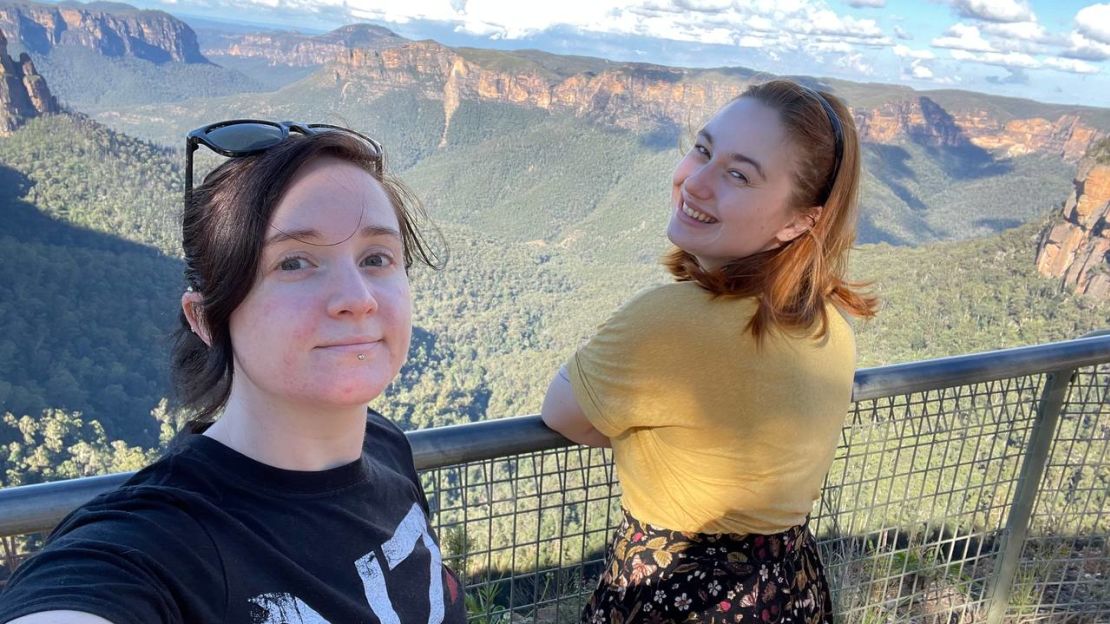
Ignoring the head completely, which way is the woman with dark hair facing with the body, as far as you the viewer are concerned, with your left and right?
facing the viewer and to the right of the viewer

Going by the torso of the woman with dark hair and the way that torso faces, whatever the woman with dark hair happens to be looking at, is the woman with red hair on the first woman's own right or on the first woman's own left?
on the first woman's own left

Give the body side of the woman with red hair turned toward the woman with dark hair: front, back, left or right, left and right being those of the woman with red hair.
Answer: left

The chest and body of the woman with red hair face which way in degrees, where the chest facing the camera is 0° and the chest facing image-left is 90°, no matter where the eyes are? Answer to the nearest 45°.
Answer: approximately 135°
